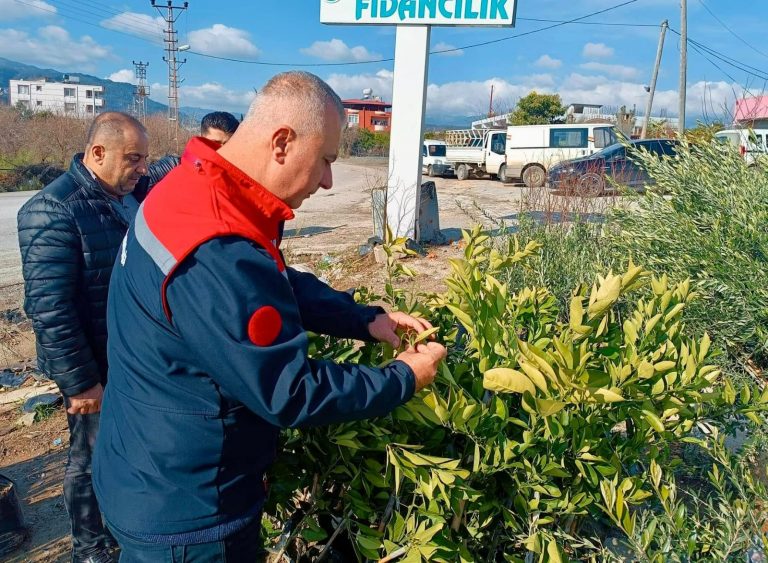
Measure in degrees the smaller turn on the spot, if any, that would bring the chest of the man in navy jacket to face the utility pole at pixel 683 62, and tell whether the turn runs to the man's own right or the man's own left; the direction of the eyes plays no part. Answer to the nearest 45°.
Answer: approximately 45° to the man's own left

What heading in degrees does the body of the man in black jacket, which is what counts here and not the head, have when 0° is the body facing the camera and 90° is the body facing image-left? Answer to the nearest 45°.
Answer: approximately 315°

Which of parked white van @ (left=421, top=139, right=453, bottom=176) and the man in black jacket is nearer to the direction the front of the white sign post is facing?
the man in black jacket

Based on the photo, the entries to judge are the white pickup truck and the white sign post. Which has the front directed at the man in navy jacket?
the white sign post

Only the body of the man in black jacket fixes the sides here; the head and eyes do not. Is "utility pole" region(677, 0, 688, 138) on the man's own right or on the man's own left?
on the man's own left

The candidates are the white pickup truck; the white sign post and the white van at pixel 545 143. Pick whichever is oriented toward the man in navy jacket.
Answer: the white sign post

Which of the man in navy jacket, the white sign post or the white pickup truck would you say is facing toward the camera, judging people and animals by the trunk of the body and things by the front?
the white sign post

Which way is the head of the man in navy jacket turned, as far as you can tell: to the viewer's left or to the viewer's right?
to the viewer's right

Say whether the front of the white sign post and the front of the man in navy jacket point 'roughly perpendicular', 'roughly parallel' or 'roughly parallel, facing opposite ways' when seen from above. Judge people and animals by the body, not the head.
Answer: roughly perpendicular

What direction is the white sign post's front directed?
toward the camera

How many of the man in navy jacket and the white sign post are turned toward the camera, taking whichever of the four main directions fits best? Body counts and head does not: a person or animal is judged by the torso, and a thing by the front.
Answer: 1

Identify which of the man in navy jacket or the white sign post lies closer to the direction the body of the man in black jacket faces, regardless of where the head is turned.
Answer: the man in navy jacket

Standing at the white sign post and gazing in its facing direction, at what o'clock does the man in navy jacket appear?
The man in navy jacket is roughly at 12 o'clock from the white sign post.

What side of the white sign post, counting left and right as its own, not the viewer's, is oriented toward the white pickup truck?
back
